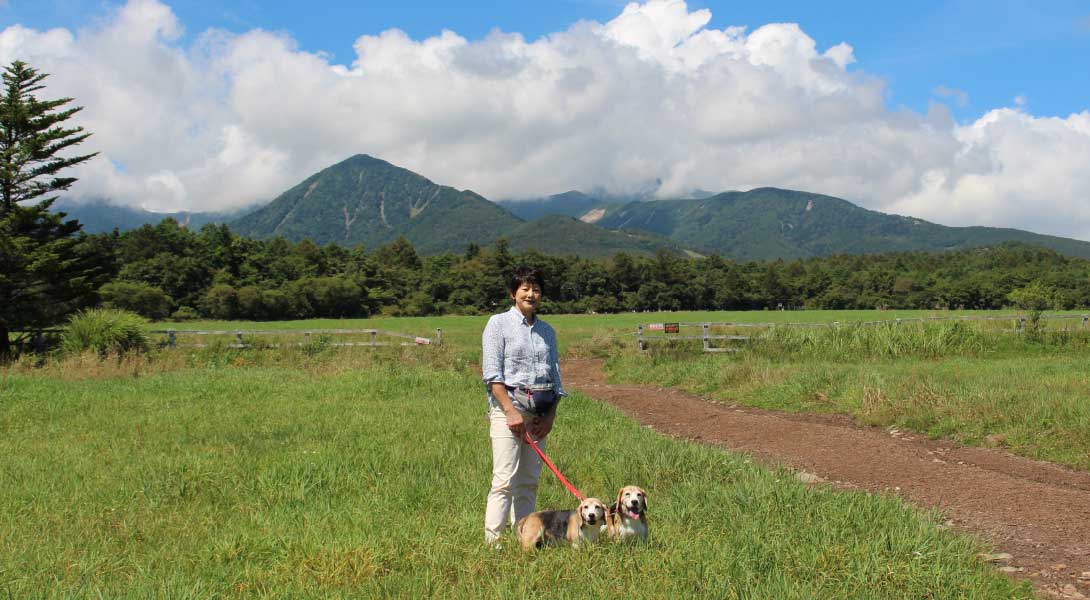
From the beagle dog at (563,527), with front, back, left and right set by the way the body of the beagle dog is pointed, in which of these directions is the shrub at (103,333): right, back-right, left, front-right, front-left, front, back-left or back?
back-left

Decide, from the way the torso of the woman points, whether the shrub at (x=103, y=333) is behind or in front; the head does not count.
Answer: behind

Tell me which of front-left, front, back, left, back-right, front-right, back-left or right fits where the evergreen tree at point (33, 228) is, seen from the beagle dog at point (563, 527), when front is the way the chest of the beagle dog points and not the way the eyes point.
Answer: back-left

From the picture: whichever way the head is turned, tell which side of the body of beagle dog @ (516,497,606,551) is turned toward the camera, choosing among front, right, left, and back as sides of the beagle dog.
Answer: right

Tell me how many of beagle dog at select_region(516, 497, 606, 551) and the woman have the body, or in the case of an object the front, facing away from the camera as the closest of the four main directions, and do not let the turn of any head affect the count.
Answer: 0

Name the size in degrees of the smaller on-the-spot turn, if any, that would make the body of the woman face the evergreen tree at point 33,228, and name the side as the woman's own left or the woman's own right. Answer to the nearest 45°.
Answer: approximately 180°

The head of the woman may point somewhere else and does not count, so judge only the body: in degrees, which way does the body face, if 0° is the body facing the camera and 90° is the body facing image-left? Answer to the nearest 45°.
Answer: approximately 315°
